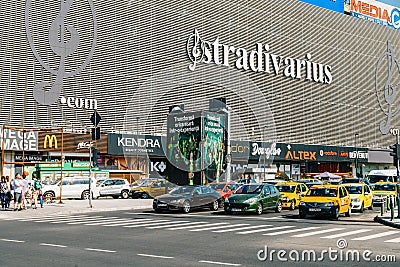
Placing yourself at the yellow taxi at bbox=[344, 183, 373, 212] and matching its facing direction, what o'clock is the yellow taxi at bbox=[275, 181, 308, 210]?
the yellow taxi at bbox=[275, 181, 308, 210] is roughly at 2 o'clock from the yellow taxi at bbox=[344, 183, 373, 212].

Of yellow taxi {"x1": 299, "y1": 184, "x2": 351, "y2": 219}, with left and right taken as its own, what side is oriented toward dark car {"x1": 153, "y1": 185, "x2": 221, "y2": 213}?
right

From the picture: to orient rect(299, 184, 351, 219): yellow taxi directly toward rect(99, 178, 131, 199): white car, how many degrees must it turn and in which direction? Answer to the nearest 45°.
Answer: approximately 90° to its right

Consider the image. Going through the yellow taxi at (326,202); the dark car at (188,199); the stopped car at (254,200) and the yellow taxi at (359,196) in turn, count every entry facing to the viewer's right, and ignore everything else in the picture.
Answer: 0

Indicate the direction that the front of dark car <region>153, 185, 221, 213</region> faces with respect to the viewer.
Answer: facing the viewer and to the left of the viewer

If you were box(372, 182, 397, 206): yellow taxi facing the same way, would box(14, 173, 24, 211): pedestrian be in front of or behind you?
in front

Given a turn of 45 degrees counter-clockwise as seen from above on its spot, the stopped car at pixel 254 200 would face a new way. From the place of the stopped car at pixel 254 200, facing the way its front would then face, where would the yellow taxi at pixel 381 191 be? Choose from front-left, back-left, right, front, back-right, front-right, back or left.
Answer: back-left

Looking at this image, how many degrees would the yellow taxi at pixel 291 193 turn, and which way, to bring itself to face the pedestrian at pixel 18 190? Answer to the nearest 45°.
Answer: approximately 45° to its right

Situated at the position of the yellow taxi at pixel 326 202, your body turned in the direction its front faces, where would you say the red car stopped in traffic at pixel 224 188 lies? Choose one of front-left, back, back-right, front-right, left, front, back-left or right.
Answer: right

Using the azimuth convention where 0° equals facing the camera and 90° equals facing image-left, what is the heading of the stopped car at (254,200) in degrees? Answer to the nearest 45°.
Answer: approximately 45°

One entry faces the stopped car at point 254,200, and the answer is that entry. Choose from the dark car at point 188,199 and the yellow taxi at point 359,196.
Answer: the yellow taxi

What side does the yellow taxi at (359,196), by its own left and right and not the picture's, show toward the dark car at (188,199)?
front

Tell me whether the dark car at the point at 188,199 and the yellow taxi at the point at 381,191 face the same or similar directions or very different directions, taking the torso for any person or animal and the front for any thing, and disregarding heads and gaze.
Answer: same or similar directions

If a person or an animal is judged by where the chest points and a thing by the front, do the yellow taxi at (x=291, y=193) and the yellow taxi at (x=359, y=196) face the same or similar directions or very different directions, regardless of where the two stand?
same or similar directions
